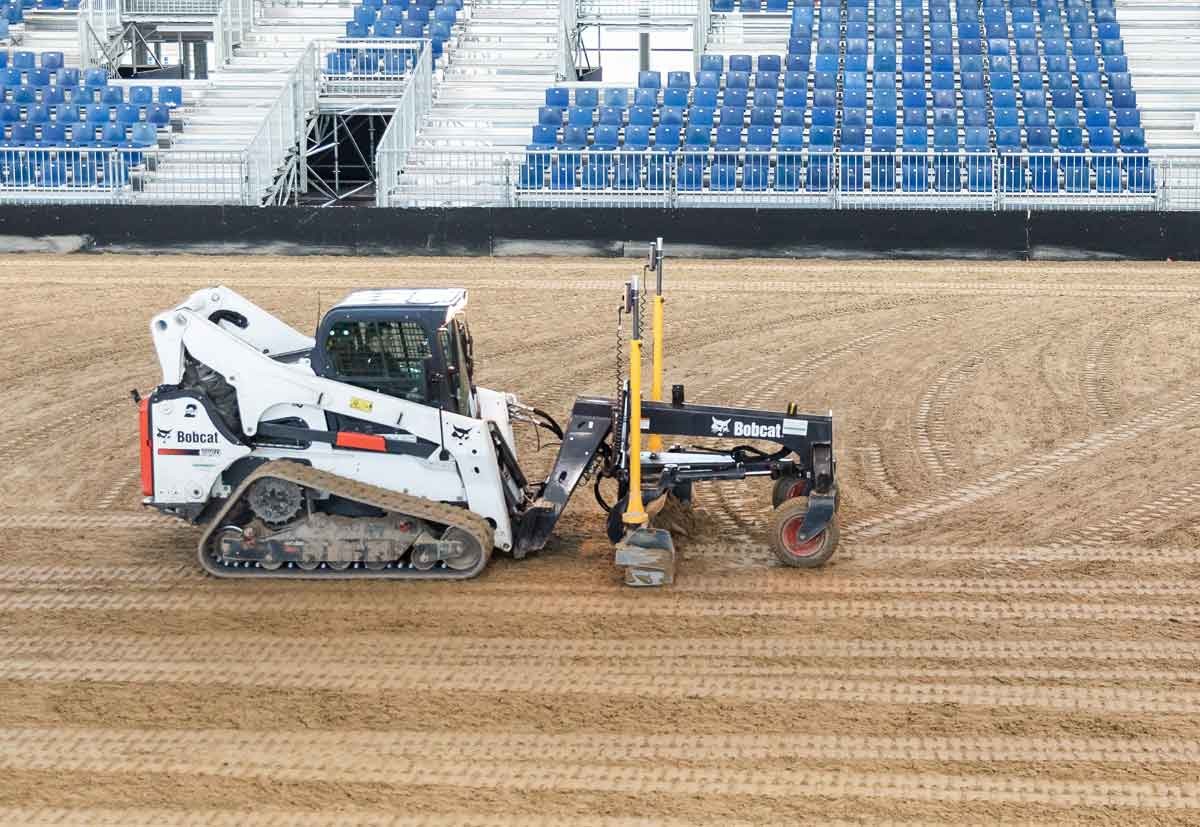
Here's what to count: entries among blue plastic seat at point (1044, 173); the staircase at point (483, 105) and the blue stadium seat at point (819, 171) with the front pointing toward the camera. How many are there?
3

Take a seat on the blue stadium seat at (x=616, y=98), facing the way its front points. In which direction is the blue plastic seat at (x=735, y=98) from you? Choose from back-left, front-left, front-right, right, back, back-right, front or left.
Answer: left

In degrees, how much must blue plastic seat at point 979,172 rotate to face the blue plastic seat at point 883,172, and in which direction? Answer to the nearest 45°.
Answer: approximately 90° to its right

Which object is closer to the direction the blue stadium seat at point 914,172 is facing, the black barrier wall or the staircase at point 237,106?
the black barrier wall

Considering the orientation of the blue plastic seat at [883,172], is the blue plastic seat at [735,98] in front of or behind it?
behind

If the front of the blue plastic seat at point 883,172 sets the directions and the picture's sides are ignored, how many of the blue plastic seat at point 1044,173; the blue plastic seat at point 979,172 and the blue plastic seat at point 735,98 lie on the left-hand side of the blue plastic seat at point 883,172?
2

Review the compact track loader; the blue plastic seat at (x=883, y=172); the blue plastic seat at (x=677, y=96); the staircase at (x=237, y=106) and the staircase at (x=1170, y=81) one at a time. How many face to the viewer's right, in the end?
1

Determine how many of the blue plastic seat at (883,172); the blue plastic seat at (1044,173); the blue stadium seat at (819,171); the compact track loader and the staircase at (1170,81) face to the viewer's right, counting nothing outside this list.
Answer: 1

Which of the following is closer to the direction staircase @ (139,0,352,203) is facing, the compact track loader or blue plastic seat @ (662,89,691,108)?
the compact track loader

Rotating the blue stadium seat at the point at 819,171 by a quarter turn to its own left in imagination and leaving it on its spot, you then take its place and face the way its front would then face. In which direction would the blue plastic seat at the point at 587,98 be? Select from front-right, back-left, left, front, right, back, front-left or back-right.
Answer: back-left

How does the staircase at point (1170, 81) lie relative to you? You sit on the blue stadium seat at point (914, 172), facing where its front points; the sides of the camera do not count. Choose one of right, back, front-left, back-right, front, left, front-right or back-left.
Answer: back-left
